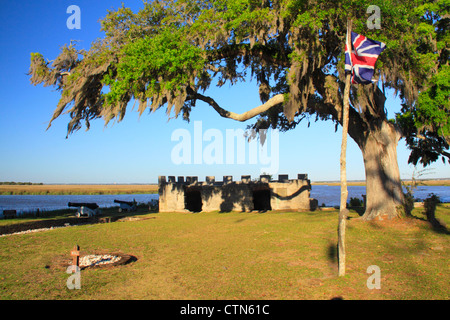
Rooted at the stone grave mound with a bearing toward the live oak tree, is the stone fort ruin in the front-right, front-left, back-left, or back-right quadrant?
front-left

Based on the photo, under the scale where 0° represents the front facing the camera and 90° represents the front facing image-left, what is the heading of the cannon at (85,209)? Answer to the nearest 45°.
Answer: approximately 90°

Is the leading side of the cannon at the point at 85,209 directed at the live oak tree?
no

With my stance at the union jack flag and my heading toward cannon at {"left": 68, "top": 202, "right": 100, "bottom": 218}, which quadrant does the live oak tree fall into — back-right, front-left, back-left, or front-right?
front-right

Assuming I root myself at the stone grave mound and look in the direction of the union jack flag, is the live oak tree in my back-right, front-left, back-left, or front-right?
front-left

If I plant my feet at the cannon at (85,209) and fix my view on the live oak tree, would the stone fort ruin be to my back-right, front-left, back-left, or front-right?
front-left

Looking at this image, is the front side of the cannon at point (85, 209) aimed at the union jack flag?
no

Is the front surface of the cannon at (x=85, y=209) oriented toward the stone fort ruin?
no
